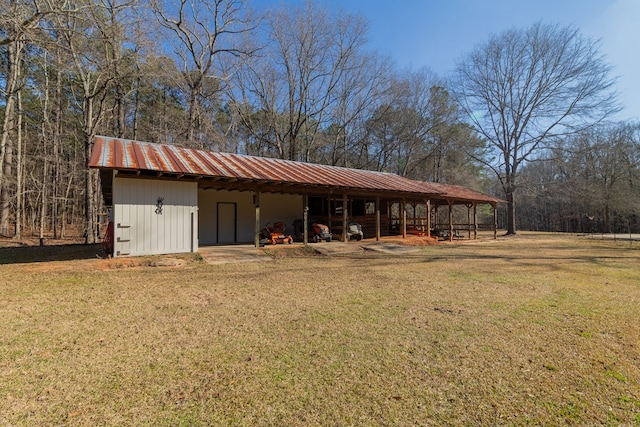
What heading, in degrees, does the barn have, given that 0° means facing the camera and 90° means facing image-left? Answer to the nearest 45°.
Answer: approximately 315°
